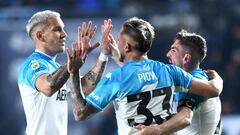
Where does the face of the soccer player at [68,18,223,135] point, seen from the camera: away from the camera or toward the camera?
away from the camera

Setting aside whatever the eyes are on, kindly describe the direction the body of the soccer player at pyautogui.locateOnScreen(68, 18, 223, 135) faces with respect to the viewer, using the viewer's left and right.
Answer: facing away from the viewer and to the left of the viewer

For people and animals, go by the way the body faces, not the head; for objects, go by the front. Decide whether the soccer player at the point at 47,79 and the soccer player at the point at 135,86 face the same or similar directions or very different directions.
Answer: very different directions

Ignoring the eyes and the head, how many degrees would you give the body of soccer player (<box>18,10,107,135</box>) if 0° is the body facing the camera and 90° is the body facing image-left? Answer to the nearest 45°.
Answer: approximately 315°

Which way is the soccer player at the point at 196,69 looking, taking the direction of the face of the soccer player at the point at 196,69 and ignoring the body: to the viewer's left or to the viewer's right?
to the viewer's left

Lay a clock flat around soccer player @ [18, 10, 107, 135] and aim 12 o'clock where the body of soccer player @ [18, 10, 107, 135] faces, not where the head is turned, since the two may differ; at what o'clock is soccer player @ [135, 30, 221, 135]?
soccer player @ [135, 30, 221, 135] is roughly at 11 o'clock from soccer player @ [18, 10, 107, 135].

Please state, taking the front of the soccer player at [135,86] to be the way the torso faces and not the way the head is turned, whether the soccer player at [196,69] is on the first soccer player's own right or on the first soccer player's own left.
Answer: on the first soccer player's own right
